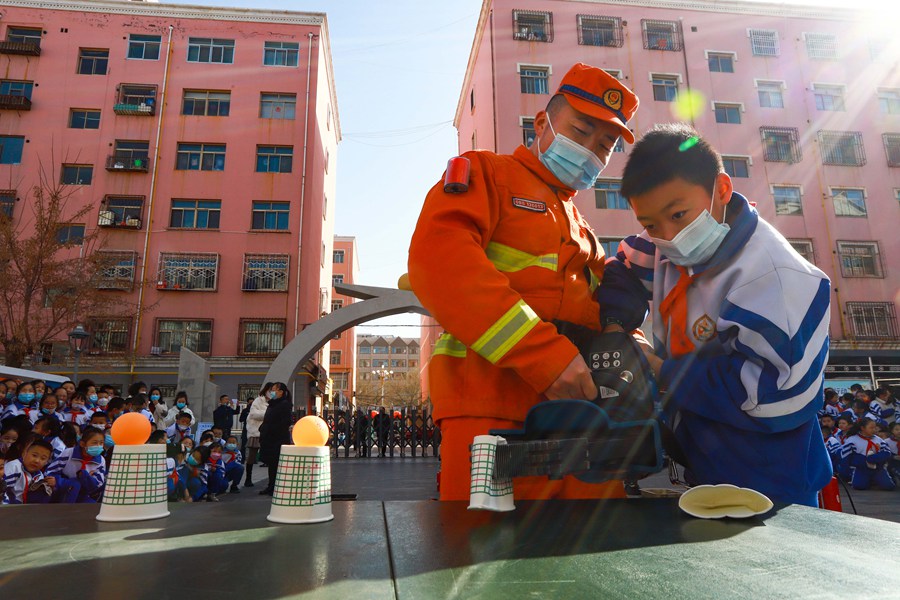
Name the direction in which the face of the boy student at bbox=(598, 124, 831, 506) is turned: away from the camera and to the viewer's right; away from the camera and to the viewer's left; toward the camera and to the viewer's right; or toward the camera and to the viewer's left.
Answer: toward the camera and to the viewer's left

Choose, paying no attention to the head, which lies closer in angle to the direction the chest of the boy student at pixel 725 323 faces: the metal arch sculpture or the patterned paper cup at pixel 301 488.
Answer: the patterned paper cup

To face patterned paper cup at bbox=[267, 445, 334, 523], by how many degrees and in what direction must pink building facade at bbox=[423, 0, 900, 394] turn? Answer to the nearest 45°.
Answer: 0° — it already faces it

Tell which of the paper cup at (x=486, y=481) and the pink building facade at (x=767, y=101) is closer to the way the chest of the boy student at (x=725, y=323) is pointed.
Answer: the paper cup

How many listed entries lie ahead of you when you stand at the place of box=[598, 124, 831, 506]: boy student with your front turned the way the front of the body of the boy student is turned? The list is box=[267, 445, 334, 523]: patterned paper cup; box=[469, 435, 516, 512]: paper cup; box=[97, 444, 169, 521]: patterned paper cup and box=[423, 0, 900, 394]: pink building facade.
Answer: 3

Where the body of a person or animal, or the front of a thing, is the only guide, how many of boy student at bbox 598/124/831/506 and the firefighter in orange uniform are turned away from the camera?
0

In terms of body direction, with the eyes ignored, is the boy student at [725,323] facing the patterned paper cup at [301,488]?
yes

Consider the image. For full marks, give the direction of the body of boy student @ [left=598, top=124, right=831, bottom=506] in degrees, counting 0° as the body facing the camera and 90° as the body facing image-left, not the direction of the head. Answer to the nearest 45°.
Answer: approximately 45°

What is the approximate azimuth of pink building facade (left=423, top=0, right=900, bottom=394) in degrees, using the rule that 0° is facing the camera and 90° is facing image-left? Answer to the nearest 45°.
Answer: approximately 0°

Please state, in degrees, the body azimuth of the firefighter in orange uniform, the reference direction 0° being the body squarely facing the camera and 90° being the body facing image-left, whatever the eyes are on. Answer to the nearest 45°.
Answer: approximately 315°

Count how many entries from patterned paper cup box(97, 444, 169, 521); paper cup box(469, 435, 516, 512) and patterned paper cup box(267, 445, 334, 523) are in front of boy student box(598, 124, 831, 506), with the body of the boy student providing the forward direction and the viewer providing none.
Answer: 3

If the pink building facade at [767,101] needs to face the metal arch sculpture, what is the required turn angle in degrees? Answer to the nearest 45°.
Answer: approximately 45° to its right

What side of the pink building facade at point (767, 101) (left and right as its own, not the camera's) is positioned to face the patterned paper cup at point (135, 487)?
front

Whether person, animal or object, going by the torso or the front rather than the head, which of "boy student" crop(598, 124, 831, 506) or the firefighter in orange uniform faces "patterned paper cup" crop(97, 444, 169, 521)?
the boy student

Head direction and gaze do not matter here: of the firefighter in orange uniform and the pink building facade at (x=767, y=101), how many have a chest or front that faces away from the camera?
0

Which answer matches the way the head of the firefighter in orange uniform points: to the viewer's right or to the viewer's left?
to the viewer's right
